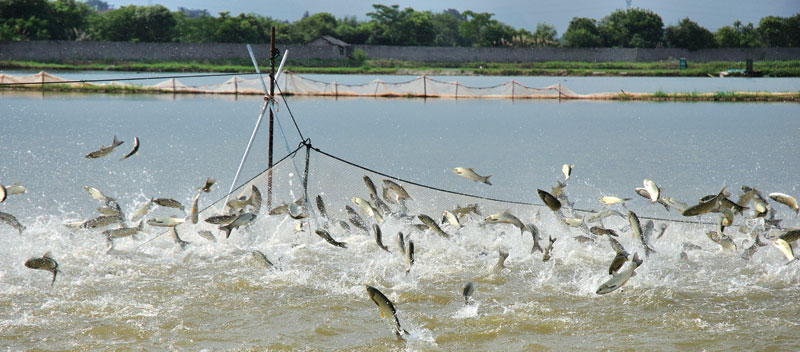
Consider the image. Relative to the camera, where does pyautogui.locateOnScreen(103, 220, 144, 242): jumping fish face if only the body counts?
to the viewer's left

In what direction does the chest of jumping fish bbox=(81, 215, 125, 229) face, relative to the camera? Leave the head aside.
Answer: to the viewer's left

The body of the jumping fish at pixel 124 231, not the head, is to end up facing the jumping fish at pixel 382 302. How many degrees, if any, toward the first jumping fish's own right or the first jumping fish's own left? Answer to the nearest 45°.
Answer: approximately 135° to the first jumping fish's own left
